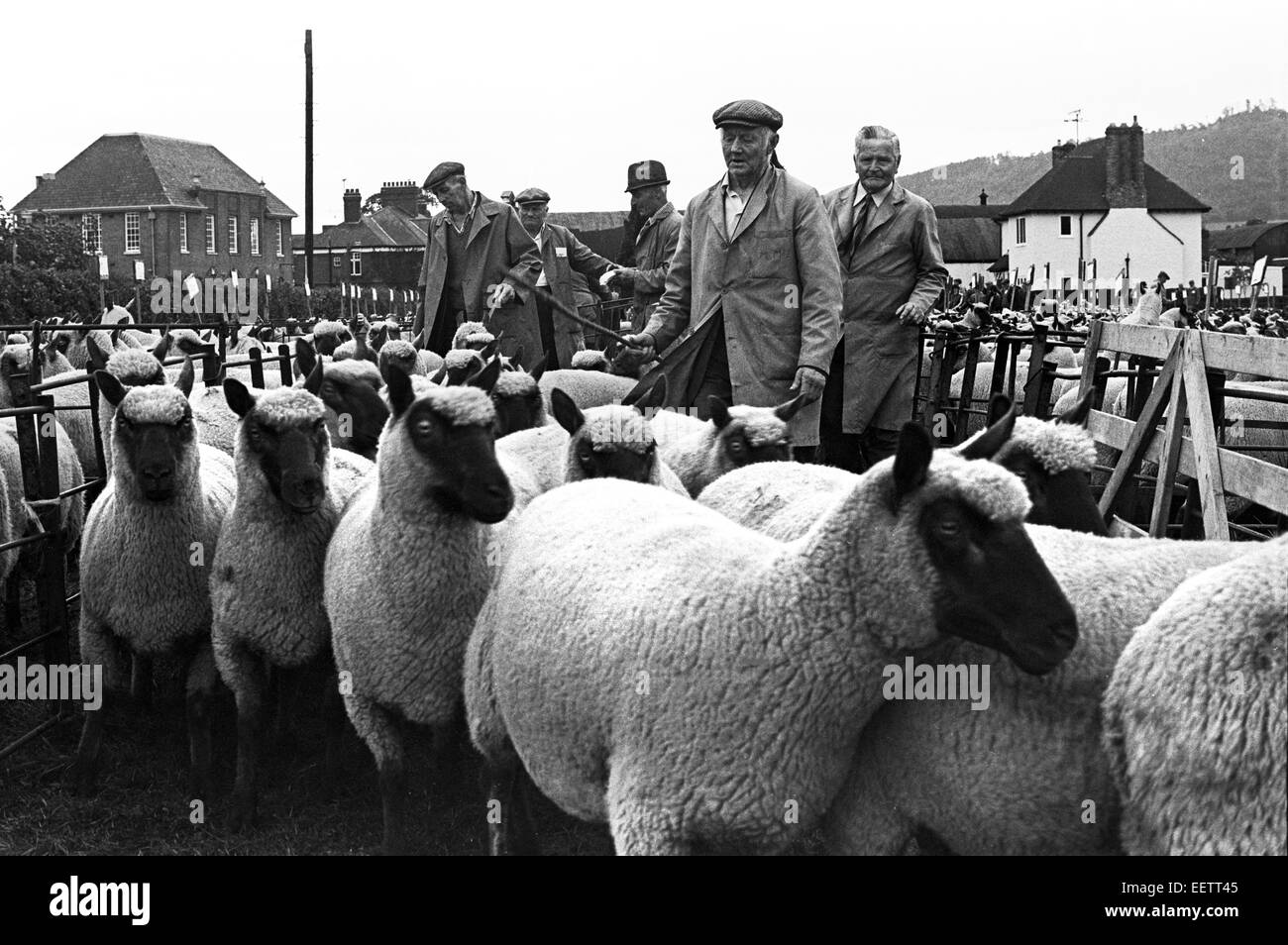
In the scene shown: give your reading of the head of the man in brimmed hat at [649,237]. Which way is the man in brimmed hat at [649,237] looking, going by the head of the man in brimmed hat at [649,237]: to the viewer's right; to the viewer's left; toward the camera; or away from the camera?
to the viewer's left

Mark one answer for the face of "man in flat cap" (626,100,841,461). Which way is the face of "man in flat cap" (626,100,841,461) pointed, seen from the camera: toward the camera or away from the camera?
toward the camera

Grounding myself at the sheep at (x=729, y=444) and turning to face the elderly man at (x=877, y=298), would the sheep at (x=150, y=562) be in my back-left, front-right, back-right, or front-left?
back-left

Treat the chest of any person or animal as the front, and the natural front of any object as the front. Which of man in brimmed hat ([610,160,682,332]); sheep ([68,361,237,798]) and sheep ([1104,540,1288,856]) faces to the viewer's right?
sheep ([1104,540,1288,856])

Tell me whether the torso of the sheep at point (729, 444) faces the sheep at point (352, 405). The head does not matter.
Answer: no

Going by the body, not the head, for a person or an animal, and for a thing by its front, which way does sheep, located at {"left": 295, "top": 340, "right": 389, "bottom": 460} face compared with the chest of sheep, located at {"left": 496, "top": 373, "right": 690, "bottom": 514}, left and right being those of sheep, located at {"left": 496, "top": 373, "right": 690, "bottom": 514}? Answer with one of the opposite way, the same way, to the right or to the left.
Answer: the same way

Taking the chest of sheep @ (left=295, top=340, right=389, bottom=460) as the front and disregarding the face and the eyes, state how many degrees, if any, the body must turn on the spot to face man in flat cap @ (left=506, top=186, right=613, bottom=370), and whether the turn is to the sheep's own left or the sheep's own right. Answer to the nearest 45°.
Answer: approximately 135° to the sheep's own left

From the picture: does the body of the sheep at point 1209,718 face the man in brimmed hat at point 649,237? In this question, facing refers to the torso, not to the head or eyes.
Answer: no

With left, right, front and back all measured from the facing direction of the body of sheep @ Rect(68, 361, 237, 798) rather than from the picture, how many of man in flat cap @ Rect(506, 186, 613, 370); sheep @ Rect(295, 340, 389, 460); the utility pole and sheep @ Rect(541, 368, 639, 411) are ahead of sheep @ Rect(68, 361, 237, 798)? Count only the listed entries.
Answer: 0

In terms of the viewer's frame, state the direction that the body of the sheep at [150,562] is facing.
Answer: toward the camera
